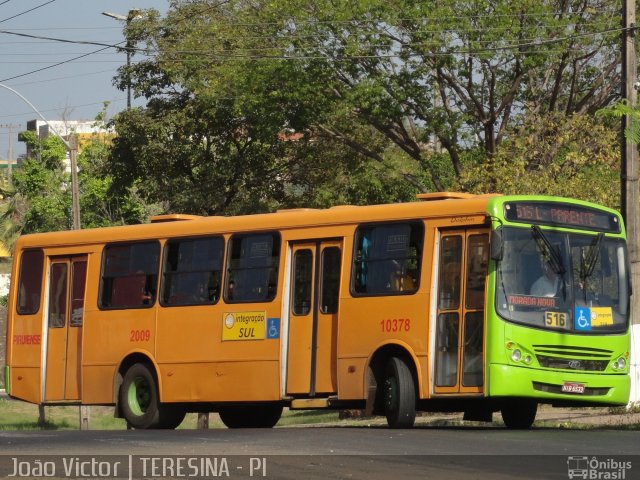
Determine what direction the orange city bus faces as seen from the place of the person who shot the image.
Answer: facing the viewer and to the right of the viewer

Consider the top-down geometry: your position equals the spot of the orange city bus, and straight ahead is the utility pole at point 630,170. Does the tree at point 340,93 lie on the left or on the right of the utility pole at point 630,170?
left

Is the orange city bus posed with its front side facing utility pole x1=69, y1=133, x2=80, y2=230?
no

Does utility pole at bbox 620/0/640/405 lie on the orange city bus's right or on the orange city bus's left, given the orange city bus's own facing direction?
on its left

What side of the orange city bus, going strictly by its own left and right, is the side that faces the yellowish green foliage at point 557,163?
left

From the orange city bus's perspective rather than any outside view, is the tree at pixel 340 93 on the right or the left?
on its left

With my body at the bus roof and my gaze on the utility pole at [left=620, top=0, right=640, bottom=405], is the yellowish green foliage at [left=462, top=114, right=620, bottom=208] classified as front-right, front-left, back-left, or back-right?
front-left

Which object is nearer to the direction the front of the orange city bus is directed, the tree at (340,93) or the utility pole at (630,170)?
the utility pole
